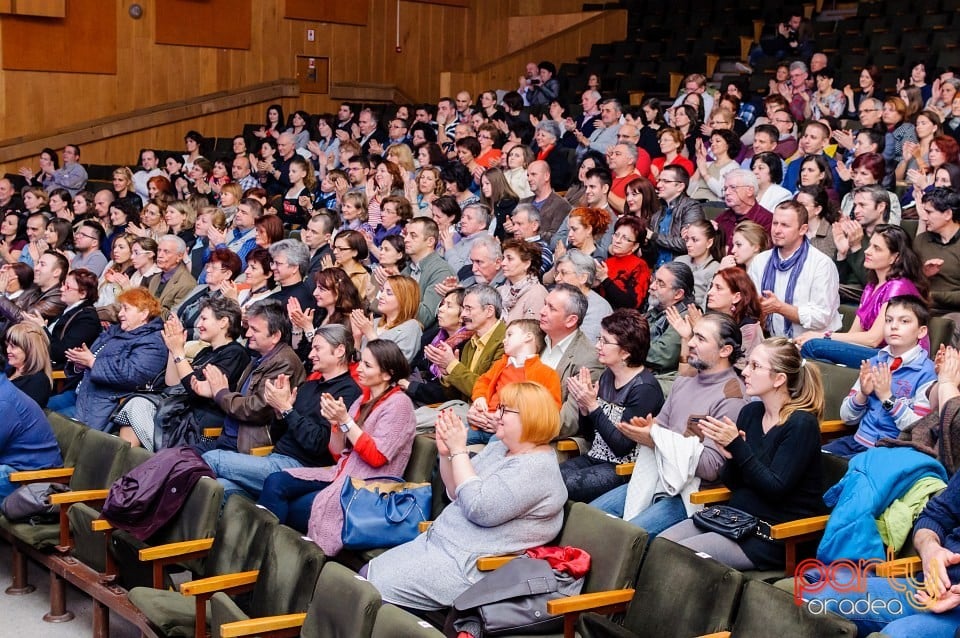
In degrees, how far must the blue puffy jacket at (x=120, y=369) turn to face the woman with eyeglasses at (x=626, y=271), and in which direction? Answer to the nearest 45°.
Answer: approximately 180°

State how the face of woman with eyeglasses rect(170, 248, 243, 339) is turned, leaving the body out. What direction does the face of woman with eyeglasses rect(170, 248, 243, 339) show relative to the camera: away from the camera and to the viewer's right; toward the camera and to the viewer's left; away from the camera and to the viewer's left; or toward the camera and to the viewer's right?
toward the camera and to the viewer's left

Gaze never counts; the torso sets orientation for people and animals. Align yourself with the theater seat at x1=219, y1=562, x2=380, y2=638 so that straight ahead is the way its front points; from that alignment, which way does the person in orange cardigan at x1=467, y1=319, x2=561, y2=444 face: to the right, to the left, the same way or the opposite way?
the same way

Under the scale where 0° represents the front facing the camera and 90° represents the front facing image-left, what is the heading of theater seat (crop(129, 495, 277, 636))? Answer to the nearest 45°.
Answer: approximately 45°

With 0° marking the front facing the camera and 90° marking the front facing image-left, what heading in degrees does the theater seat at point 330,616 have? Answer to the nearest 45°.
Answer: approximately 45°

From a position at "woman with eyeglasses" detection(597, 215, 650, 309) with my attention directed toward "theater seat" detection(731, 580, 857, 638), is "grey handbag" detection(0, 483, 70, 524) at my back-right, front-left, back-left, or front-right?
front-right

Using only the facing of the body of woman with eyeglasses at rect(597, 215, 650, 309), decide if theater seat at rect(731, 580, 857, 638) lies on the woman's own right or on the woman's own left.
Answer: on the woman's own left
